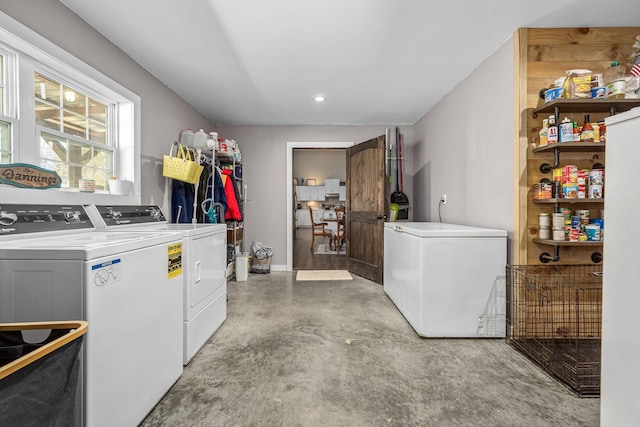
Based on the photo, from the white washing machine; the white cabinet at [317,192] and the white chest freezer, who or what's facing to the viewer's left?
the white chest freezer

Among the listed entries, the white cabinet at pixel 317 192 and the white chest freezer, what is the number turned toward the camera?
1

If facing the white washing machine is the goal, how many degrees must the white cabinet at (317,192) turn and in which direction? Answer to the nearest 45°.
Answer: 0° — it already faces it

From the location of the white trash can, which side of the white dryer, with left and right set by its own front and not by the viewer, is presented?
left

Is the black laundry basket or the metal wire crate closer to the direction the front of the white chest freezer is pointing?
the black laundry basket

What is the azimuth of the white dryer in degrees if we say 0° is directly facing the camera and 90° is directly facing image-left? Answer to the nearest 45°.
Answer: approximately 315°

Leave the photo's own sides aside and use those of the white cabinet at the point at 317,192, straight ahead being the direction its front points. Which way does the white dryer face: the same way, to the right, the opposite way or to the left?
to the left

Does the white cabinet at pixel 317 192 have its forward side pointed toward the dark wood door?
yes

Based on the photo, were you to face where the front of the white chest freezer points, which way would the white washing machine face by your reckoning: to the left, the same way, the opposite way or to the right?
the opposite way

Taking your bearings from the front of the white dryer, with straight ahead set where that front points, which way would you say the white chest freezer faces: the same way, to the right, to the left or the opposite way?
the opposite way

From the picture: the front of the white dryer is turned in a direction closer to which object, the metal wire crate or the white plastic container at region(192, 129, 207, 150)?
the metal wire crate

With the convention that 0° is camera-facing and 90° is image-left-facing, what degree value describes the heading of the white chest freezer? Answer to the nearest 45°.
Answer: approximately 90°

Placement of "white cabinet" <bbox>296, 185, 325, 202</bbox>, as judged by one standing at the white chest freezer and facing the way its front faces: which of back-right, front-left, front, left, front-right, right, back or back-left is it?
front-right

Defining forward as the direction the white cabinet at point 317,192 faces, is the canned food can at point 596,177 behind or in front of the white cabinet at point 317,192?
in front

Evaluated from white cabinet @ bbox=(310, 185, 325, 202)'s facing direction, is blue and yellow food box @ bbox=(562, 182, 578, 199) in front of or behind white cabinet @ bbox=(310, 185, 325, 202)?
in front

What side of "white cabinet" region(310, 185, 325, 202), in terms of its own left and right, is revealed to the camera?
front
